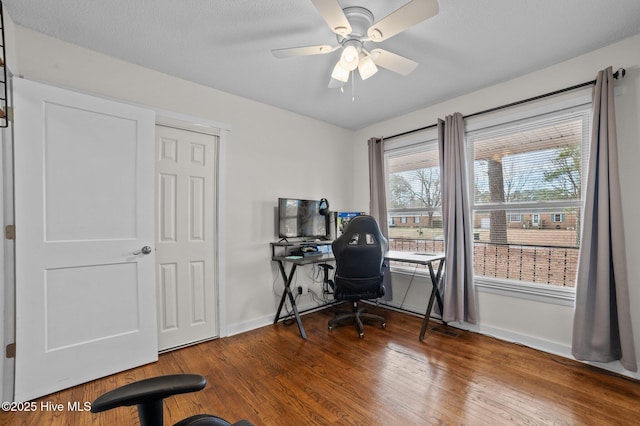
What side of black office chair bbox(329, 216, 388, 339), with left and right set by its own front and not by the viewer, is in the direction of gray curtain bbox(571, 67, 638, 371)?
right

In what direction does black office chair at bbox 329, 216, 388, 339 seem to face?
away from the camera

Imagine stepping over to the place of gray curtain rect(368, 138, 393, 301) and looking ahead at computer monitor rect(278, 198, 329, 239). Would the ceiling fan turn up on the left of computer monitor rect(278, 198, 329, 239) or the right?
left

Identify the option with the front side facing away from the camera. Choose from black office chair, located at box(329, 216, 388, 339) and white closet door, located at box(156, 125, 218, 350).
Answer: the black office chair

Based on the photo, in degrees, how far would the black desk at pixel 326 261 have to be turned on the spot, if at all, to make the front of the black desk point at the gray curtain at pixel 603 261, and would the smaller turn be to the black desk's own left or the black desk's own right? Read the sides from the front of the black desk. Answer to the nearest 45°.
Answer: approximately 90° to the black desk's own left

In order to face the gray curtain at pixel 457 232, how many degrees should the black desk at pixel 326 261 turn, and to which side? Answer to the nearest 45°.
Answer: approximately 90° to its left

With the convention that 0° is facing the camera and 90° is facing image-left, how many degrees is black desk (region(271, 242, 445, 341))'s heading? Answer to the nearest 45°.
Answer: approximately 0°

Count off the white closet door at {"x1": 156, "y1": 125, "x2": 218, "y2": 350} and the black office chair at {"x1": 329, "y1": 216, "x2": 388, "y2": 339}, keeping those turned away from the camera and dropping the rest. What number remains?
1

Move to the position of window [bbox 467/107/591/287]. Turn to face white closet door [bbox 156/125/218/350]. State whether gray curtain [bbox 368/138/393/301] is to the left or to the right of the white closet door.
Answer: right

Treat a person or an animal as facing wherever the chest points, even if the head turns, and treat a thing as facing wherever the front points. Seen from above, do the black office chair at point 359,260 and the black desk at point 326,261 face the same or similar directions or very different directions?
very different directions

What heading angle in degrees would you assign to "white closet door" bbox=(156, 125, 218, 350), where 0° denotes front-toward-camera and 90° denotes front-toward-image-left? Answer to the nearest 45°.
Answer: approximately 315°
